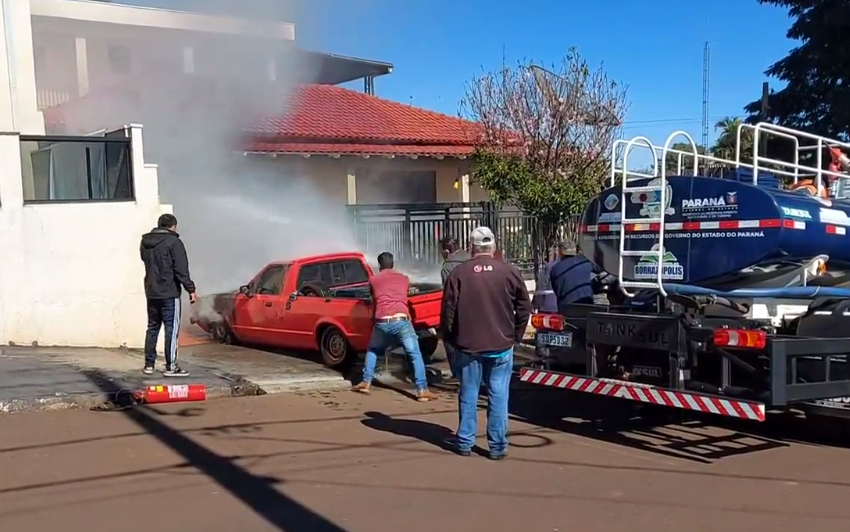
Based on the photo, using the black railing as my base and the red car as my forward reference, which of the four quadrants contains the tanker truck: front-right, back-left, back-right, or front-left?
front-left

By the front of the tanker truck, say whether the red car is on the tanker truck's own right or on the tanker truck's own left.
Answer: on the tanker truck's own left

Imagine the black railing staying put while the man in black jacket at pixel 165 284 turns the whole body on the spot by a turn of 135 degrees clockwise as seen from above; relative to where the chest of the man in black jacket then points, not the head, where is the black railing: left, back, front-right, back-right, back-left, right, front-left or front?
back-left

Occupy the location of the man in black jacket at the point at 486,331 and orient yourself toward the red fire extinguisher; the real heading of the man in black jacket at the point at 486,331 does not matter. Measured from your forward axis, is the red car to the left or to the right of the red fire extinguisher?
right

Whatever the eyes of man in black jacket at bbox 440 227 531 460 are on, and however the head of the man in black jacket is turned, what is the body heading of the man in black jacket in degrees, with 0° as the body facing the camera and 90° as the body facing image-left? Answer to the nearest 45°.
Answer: approximately 180°

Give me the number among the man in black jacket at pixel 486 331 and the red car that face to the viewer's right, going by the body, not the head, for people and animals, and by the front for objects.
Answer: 0

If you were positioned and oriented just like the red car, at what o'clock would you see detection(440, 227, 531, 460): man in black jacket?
The man in black jacket is roughly at 7 o'clock from the red car.

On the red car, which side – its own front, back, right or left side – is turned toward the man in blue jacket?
back

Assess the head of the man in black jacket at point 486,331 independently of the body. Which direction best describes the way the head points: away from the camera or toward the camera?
away from the camera

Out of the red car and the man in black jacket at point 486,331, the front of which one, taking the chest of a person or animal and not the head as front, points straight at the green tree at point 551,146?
the man in black jacket

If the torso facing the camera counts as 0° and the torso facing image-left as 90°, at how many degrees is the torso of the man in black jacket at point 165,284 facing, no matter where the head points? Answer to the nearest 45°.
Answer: approximately 225°

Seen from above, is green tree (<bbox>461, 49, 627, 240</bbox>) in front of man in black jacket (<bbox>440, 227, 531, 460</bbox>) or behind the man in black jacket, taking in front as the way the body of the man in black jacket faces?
in front

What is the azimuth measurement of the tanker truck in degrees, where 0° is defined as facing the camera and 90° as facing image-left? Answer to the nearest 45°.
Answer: approximately 225°

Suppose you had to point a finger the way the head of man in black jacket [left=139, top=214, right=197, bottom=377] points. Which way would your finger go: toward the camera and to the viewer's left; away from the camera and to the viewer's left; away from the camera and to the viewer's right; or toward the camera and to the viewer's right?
away from the camera and to the viewer's right

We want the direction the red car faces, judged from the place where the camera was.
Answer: facing away from the viewer and to the left of the viewer

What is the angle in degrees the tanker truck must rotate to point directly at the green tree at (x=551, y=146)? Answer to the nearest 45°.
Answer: approximately 45° to its left
